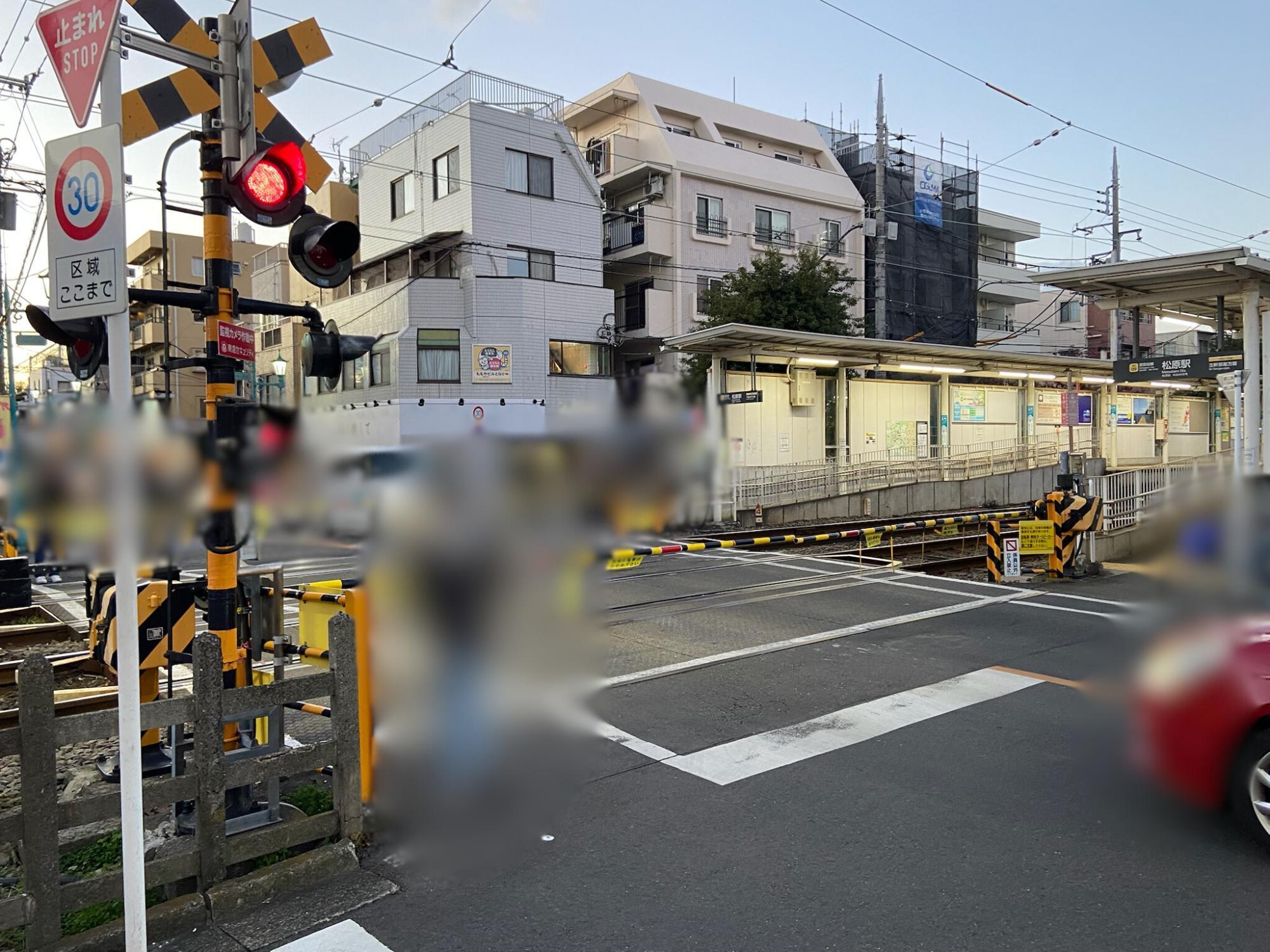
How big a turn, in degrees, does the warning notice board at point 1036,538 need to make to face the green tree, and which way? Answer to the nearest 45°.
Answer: approximately 135° to its right

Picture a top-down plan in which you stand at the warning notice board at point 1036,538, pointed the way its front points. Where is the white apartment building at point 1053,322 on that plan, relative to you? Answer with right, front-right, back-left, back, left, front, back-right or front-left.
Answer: back

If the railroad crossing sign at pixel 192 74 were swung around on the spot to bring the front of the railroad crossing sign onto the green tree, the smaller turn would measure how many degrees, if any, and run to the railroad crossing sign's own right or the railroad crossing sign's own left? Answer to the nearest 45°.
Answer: approximately 135° to the railroad crossing sign's own left

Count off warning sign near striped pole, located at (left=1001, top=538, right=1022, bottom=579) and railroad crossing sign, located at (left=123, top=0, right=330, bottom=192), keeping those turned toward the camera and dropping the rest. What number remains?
2

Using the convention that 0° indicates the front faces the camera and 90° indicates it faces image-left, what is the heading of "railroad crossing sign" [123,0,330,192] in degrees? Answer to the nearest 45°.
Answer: approximately 0°

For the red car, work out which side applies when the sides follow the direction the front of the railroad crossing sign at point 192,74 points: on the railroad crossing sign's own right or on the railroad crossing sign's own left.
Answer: on the railroad crossing sign's own left

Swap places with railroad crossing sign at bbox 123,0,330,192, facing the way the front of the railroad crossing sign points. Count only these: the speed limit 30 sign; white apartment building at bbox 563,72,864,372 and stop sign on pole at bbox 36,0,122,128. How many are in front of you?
2

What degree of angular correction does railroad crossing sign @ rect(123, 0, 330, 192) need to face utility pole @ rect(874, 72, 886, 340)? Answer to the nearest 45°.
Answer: approximately 135° to its left

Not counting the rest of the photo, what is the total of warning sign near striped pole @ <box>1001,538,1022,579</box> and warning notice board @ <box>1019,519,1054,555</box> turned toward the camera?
2

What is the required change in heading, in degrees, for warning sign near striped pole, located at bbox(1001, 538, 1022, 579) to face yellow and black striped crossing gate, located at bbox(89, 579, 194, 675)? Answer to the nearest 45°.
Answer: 0° — it already faces it

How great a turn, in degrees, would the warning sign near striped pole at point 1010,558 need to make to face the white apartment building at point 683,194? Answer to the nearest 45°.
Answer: approximately 135° to its right
